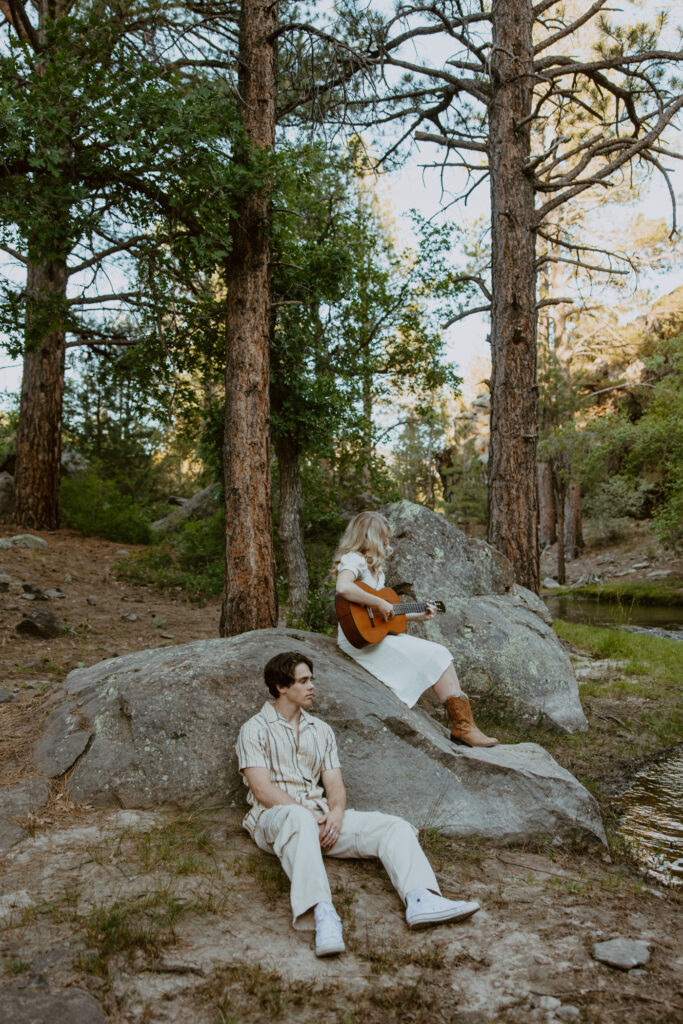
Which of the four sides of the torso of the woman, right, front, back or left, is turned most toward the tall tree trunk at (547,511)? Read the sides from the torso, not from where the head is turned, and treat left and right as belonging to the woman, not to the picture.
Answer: left

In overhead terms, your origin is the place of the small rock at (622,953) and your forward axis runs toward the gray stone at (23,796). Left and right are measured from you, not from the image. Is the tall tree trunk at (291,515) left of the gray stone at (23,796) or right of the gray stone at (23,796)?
right

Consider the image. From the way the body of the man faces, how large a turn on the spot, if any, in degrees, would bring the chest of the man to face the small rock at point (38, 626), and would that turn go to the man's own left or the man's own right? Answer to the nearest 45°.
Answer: approximately 180°

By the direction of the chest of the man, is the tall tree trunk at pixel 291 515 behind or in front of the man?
behind

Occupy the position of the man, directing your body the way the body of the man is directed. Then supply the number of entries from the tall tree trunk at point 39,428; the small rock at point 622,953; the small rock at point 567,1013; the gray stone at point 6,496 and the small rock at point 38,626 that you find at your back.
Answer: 3

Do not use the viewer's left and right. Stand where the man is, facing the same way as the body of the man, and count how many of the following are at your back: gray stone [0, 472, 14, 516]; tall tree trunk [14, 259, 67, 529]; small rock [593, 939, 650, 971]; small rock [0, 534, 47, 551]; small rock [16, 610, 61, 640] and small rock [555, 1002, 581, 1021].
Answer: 4

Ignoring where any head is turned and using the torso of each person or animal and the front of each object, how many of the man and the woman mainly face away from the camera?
0

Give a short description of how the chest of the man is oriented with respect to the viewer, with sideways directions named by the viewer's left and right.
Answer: facing the viewer and to the right of the viewer

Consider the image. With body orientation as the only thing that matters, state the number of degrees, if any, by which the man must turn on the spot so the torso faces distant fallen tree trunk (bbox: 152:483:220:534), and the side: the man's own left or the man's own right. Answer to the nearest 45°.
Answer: approximately 135° to the man's own left

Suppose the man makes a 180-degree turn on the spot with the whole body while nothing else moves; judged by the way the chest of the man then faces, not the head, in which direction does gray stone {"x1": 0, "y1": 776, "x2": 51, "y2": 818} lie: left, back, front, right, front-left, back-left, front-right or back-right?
front-left

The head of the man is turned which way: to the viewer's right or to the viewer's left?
to the viewer's right

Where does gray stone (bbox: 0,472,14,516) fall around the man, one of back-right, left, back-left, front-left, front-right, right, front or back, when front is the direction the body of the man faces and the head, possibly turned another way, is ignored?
back
